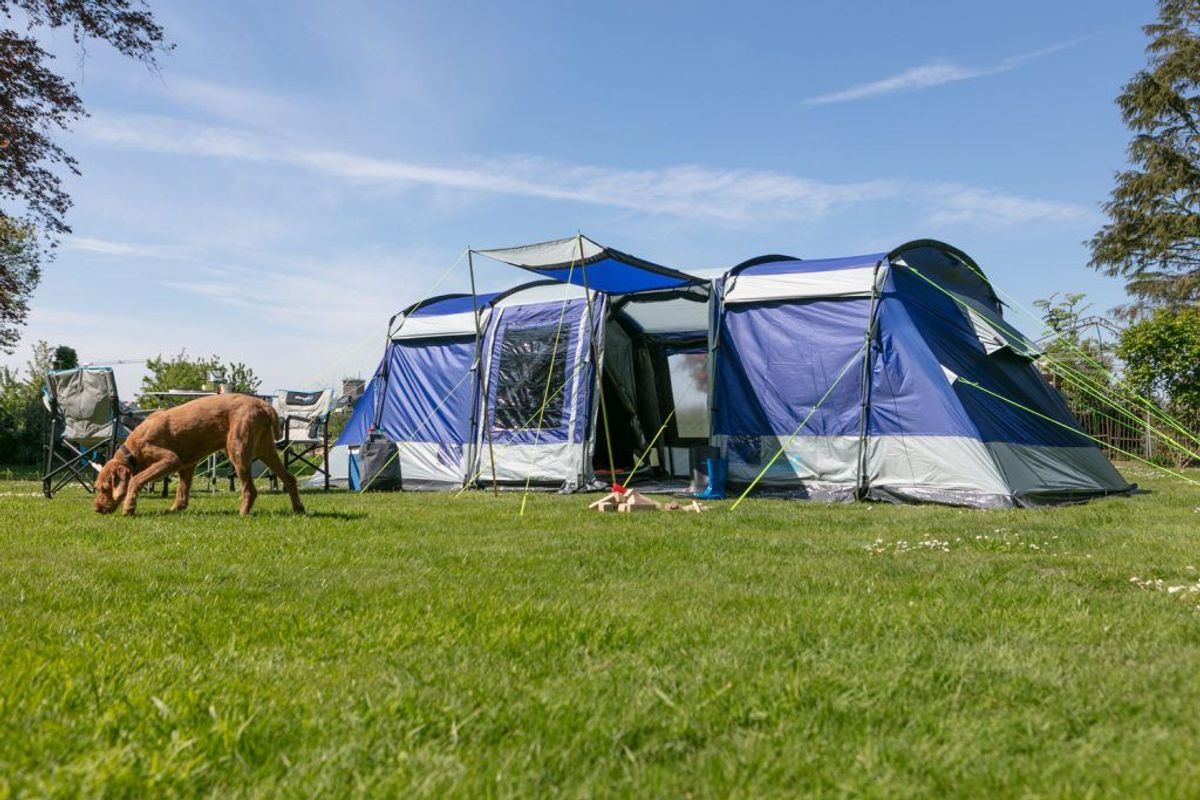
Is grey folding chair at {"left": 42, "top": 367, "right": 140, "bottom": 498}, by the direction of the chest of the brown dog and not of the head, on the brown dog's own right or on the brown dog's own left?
on the brown dog's own right

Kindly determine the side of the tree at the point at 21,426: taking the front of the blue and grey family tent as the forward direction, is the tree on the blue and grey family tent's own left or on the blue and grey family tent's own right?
on the blue and grey family tent's own right

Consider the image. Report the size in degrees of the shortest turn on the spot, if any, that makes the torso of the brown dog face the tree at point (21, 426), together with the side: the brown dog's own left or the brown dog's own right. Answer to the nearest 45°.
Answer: approximately 90° to the brown dog's own right

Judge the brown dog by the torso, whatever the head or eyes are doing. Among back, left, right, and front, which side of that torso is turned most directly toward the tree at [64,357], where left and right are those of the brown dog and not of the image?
right

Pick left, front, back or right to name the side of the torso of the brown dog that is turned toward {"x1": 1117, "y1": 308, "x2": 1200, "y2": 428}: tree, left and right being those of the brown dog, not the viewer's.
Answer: back

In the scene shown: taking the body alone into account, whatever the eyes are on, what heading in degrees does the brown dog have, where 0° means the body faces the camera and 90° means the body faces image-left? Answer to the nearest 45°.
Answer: approximately 90°

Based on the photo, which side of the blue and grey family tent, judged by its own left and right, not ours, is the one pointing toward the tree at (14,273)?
right

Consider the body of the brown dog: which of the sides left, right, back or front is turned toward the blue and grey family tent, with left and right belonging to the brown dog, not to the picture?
back

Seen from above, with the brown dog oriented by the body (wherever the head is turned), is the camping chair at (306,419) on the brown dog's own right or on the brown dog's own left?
on the brown dog's own right

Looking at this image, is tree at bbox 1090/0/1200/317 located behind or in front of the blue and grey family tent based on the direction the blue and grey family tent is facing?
behind

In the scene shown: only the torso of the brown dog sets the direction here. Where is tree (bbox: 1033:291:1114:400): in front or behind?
behind
